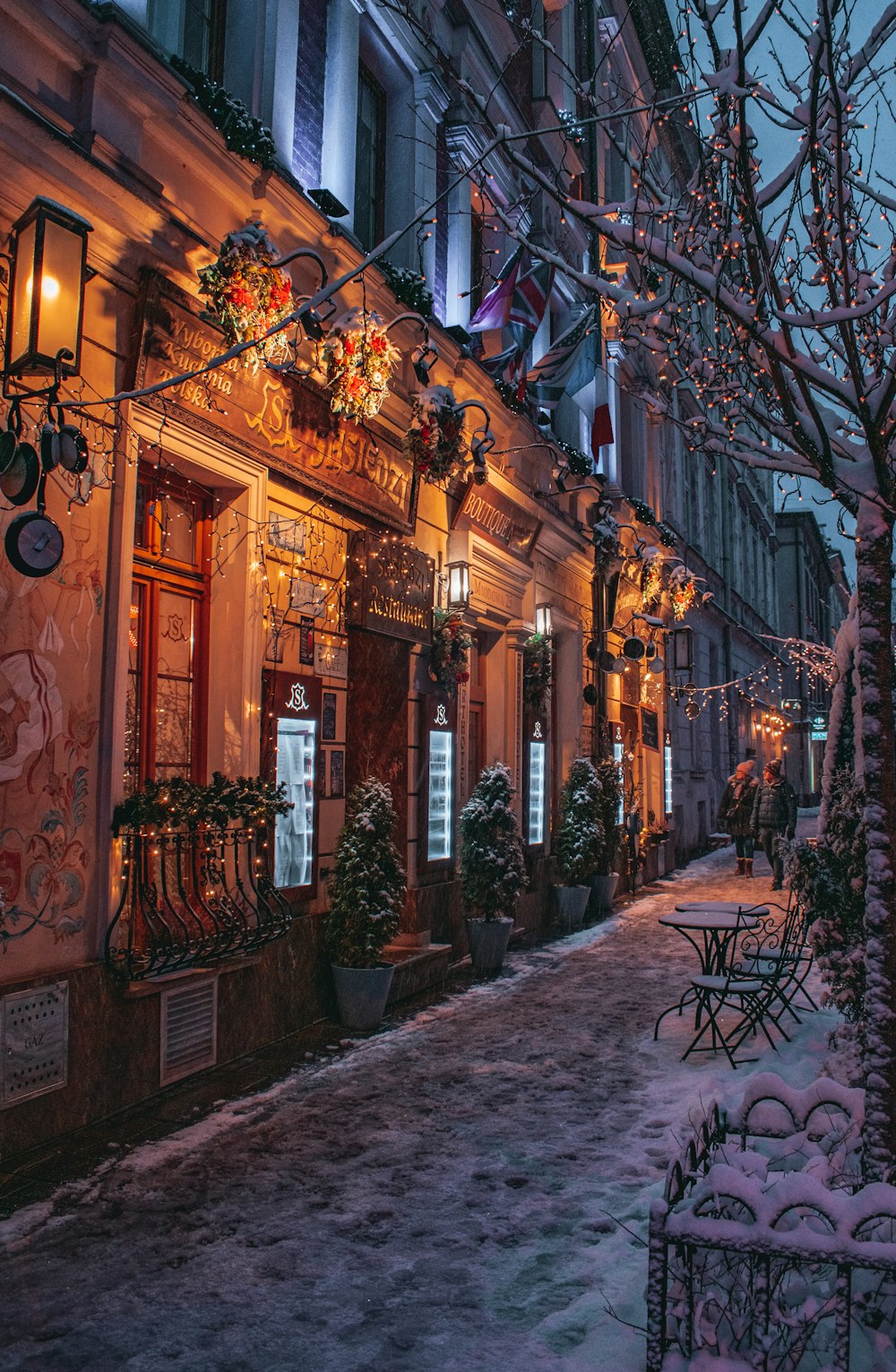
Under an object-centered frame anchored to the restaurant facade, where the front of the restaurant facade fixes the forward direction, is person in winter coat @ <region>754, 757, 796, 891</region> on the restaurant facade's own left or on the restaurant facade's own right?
on the restaurant facade's own left

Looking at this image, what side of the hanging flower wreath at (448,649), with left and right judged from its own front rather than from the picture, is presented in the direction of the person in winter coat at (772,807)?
left

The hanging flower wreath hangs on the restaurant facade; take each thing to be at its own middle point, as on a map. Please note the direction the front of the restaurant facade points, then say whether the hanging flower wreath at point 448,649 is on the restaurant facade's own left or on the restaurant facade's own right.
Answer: on the restaurant facade's own left

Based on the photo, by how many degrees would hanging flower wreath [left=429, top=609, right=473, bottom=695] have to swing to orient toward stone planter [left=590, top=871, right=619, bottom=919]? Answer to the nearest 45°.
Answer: approximately 90° to its left

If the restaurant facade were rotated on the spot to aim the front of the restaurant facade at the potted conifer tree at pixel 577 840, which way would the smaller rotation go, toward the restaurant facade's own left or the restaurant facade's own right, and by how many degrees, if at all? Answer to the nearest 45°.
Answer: approximately 90° to the restaurant facade's own left

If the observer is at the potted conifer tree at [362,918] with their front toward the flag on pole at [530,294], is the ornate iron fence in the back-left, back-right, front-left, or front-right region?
back-right

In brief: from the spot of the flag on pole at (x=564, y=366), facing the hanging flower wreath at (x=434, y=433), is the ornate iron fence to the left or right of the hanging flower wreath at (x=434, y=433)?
left

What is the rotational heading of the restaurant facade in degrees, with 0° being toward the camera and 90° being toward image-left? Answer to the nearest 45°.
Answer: approximately 315°

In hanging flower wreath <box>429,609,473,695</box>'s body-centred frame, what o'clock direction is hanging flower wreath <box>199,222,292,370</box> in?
hanging flower wreath <box>199,222,292,370</box> is roughly at 2 o'clock from hanging flower wreath <box>429,609,473,695</box>.

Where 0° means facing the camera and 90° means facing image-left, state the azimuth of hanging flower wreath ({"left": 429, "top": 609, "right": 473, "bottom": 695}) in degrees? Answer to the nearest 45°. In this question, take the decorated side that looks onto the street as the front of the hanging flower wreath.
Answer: approximately 315°

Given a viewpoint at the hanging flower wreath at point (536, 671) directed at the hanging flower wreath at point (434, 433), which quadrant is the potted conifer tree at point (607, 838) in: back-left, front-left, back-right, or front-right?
back-left
